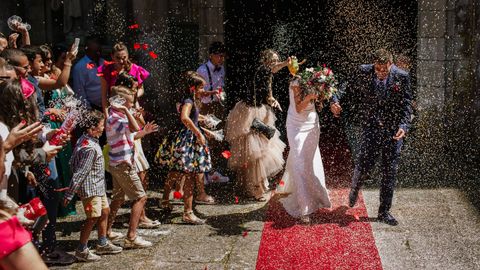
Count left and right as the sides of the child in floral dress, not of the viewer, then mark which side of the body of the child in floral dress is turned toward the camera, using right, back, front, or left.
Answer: right

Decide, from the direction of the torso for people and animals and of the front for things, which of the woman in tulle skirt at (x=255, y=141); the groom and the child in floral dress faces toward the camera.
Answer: the groom

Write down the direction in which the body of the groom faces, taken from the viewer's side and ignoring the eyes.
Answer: toward the camera

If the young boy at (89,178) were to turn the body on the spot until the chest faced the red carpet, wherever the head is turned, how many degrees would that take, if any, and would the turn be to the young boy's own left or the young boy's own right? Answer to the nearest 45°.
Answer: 0° — they already face it

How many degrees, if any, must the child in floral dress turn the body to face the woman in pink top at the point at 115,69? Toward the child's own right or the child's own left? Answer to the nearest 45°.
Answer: approximately 135° to the child's own left

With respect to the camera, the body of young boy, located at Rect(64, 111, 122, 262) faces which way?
to the viewer's right

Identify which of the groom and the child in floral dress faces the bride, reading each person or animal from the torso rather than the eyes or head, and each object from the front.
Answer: the child in floral dress

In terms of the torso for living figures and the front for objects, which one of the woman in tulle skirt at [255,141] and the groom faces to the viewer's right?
the woman in tulle skirt

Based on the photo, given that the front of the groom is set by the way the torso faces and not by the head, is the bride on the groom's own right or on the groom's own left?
on the groom's own right

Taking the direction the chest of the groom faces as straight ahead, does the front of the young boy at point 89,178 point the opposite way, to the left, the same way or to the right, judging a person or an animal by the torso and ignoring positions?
to the left

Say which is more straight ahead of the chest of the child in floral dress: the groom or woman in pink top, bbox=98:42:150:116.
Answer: the groom
